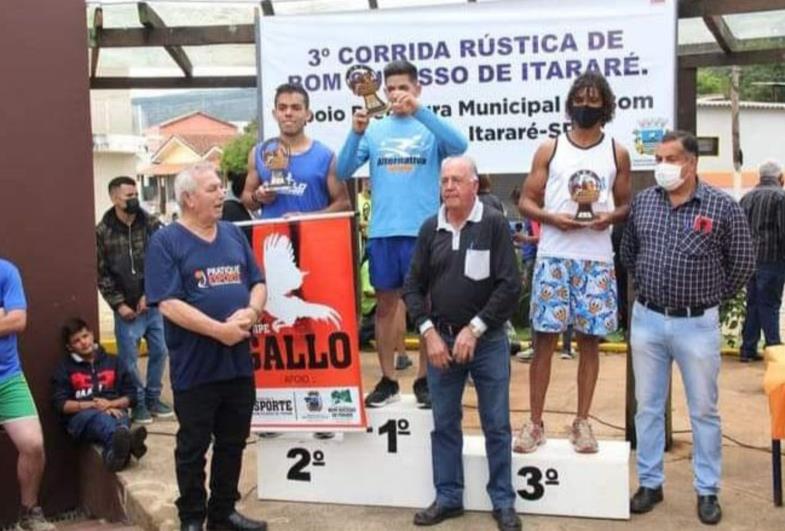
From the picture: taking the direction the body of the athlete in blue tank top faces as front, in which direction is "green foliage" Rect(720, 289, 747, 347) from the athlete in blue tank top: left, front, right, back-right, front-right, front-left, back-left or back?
back-left

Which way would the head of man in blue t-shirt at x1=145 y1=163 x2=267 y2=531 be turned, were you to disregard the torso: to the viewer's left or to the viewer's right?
to the viewer's right

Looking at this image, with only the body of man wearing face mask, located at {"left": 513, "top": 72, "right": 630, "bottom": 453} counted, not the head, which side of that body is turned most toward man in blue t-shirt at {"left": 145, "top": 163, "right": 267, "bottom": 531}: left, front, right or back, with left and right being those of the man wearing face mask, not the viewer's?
right

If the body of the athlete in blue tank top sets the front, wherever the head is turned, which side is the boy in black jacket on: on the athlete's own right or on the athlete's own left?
on the athlete's own right

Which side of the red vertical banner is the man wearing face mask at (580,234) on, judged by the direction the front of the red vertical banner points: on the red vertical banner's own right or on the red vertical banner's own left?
on the red vertical banner's own left

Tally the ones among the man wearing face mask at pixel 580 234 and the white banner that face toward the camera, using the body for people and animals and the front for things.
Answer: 2
